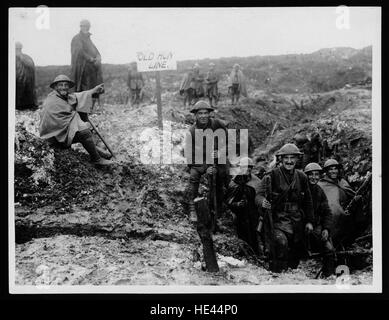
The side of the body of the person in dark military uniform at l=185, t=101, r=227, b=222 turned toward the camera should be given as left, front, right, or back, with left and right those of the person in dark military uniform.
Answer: front

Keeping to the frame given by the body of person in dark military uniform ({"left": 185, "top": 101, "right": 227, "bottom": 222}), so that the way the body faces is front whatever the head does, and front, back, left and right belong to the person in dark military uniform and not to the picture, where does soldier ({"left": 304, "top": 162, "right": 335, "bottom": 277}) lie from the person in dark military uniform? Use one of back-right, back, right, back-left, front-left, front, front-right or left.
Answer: left

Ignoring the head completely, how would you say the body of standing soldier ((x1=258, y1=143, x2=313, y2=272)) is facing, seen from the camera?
toward the camera

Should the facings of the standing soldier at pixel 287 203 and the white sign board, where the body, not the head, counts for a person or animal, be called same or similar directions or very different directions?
same or similar directions

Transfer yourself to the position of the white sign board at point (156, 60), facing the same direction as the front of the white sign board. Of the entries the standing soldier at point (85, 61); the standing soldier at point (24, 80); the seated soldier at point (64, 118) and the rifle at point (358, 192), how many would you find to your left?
1

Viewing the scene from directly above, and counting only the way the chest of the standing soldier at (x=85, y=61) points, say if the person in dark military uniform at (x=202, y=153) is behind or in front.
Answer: in front

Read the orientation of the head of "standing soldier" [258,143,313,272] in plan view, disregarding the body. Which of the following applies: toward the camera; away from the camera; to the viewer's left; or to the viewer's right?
toward the camera

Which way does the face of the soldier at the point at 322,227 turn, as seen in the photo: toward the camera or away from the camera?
toward the camera

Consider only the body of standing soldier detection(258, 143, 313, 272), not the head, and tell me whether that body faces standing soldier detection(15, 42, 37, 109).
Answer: no

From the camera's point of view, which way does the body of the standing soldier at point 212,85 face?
toward the camera

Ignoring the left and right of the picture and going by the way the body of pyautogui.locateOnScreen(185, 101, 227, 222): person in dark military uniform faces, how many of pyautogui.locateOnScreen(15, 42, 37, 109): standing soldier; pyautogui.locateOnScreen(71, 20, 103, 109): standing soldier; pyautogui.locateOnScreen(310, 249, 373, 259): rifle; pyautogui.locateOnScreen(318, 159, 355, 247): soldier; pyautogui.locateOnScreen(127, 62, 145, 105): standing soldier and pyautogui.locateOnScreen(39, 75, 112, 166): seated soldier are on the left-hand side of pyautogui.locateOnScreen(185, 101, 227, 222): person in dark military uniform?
2

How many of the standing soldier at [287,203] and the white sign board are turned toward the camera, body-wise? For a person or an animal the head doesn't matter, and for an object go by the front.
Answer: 2

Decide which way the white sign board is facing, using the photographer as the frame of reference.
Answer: facing the viewer

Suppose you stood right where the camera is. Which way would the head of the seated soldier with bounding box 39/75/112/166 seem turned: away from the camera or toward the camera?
toward the camera

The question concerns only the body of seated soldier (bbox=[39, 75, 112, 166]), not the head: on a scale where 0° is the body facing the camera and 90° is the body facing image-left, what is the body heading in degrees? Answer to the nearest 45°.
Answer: approximately 315°
